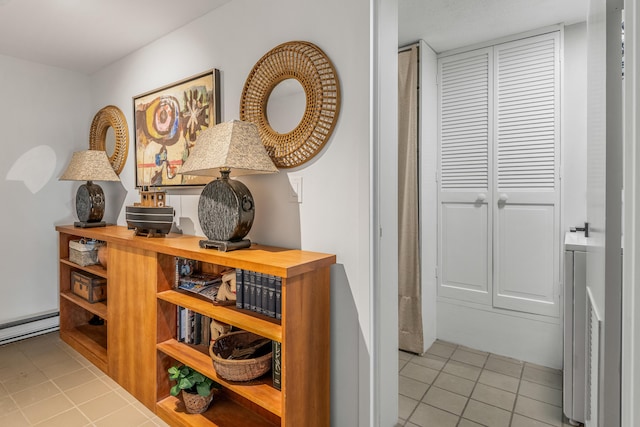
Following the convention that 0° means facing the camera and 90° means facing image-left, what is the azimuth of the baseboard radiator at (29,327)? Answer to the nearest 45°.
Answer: approximately 315°

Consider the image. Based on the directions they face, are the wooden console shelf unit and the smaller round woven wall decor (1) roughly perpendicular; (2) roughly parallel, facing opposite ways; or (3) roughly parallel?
roughly parallel

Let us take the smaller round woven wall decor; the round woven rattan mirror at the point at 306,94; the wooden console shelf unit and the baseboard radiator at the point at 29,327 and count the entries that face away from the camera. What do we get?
0

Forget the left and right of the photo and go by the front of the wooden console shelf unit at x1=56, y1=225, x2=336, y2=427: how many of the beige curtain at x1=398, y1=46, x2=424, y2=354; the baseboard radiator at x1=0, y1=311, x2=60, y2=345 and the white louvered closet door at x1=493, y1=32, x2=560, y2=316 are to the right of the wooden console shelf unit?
1

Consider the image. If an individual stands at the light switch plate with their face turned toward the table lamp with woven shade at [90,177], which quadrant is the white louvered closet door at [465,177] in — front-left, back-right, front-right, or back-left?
back-right

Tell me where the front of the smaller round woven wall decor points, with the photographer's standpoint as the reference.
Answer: facing the viewer and to the left of the viewer

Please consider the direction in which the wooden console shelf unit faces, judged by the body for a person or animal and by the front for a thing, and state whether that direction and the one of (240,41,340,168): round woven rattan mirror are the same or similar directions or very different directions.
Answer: same or similar directions

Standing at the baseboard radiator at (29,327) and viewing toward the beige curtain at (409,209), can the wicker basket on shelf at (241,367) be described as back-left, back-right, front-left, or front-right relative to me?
front-right

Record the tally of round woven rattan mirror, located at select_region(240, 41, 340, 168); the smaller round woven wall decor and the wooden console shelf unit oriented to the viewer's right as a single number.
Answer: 0

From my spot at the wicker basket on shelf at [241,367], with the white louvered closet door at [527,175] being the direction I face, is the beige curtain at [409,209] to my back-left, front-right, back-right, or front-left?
front-left

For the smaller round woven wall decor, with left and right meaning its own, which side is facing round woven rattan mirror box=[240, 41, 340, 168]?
left

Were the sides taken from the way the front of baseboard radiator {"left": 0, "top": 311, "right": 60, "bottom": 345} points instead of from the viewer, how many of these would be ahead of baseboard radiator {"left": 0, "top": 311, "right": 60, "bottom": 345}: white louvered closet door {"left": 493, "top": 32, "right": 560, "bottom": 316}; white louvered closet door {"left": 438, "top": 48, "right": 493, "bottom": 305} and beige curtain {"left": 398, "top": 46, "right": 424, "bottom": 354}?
3

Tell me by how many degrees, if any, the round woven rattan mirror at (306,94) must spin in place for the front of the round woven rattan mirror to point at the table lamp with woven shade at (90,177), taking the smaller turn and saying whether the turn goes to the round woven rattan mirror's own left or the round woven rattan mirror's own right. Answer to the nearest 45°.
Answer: approximately 90° to the round woven rattan mirror's own right

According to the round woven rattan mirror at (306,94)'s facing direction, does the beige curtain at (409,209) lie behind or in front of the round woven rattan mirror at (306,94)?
behind

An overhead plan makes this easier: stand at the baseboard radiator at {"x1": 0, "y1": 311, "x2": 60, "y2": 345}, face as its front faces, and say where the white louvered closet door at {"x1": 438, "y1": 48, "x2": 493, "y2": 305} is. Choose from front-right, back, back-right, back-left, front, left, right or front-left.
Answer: front
